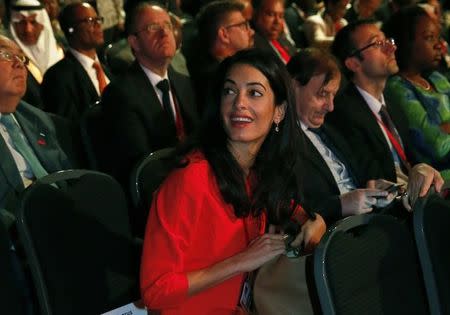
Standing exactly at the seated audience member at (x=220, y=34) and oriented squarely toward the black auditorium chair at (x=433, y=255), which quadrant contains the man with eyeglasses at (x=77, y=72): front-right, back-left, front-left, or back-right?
back-right

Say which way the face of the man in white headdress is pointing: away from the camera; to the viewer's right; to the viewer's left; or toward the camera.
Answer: toward the camera

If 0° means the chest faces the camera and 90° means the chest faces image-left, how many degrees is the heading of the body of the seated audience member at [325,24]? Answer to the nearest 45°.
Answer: approximately 315°

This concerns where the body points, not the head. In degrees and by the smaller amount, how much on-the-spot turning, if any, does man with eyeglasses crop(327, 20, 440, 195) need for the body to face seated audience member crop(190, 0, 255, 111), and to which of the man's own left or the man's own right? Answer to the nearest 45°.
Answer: approximately 180°

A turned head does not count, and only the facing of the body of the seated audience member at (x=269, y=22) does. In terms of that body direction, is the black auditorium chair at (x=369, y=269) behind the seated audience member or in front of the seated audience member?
in front

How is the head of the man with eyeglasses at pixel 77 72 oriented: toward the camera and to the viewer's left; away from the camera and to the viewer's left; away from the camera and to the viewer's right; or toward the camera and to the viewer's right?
toward the camera and to the viewer's right

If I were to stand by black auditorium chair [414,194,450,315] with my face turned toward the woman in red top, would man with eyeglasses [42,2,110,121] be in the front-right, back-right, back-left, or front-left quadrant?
front-right

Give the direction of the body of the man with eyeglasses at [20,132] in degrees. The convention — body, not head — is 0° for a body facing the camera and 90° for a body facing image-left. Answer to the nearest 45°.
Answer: approximately 315°

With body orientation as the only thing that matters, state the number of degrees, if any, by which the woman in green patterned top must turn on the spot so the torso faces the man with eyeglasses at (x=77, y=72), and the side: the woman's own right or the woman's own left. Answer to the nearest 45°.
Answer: approximately 135° to the woman's own right

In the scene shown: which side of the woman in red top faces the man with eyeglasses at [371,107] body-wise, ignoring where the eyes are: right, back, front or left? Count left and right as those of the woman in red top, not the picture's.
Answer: left

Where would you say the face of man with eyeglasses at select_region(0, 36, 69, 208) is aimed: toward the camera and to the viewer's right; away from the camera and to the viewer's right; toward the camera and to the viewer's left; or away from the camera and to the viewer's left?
toward the camera and to the viewer's right

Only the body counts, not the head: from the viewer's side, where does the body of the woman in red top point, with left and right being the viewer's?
facing the viewer and to the right of the viewer

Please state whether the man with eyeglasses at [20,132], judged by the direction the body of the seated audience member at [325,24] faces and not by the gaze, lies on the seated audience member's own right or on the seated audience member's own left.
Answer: on the seated audience member's own right
